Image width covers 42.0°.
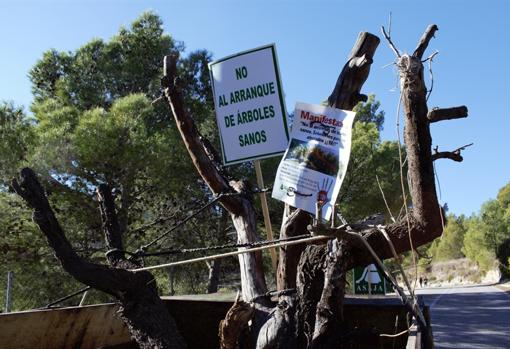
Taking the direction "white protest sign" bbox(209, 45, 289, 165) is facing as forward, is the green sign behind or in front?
behind

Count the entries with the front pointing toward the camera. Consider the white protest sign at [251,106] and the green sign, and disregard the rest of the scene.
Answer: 2

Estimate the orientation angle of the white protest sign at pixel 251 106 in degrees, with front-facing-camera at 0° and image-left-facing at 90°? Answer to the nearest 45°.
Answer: approximately 0°

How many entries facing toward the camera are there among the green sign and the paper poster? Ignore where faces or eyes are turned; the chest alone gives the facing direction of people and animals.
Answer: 2

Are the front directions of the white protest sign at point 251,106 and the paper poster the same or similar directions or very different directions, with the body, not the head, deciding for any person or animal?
same or similar directions

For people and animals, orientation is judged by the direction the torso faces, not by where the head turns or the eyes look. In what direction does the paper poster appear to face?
toward the camera

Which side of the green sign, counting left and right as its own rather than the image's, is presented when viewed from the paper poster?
front

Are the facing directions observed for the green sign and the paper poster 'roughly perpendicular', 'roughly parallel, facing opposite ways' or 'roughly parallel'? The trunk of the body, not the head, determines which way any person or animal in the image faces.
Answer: roughly parallel

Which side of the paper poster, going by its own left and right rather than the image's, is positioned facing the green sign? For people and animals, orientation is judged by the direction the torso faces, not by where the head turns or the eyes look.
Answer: back

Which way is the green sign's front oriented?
toward the camera

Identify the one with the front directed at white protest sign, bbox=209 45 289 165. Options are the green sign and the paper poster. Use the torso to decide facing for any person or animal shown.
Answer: the green sign

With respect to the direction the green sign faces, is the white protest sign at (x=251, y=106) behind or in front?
in front
